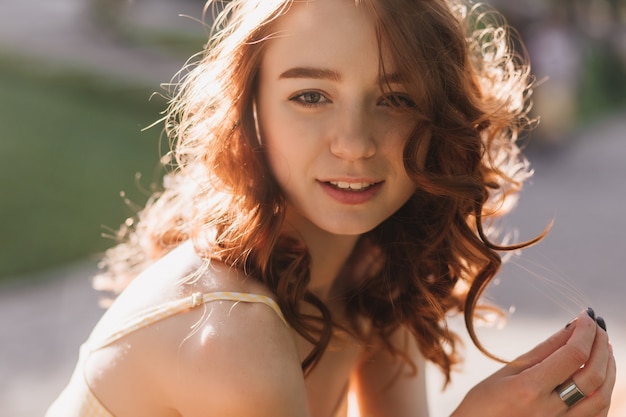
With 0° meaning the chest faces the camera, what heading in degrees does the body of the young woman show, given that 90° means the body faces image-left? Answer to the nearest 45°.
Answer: approximately 315°
